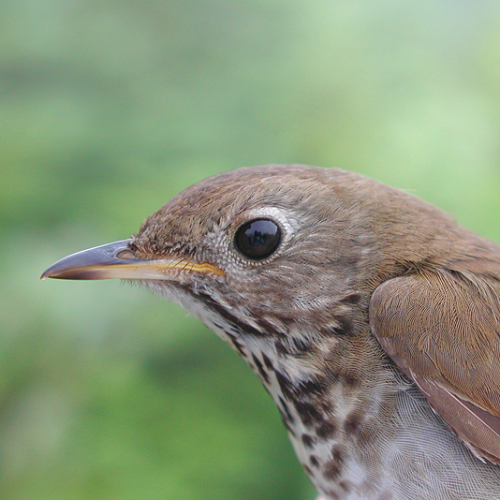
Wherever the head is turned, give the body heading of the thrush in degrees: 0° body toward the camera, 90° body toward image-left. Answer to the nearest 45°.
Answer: approximately 90°
